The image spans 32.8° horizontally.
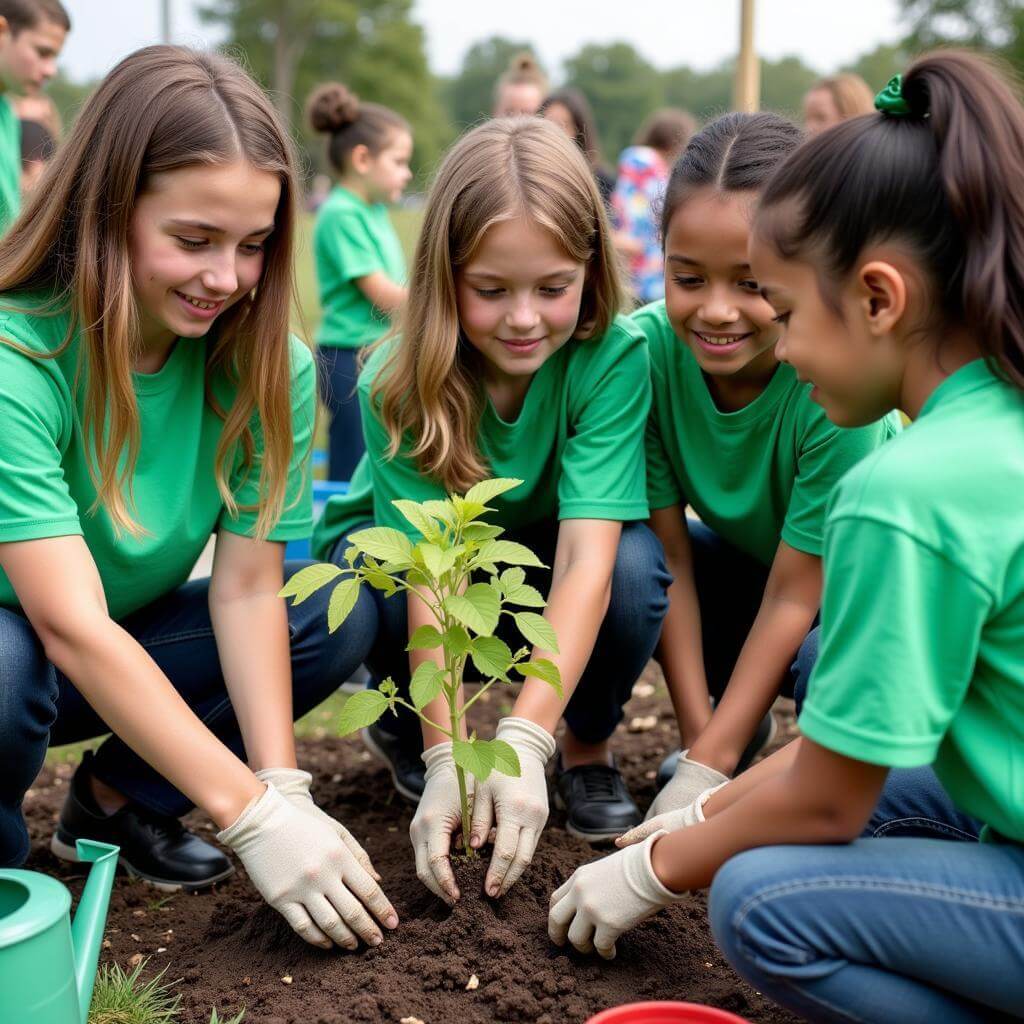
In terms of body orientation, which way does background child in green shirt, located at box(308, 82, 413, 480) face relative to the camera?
to the viewer's right

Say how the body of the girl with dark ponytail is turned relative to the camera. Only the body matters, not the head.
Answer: to the viewer's left

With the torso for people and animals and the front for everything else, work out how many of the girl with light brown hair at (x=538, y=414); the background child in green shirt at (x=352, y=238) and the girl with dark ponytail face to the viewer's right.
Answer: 1

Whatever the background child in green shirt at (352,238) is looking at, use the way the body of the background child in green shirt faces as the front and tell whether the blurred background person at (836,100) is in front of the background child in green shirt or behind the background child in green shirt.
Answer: in front

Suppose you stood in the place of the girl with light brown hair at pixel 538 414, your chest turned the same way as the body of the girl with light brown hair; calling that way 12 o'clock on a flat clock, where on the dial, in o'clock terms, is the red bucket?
The red bucket is roughly at 12 o'clock from the girl with light brown hair.

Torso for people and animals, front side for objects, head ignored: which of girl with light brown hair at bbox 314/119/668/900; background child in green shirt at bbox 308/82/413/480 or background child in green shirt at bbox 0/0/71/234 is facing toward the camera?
the girl with light brown hair

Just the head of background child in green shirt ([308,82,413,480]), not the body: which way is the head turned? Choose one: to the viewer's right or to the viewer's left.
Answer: to the viewer's right

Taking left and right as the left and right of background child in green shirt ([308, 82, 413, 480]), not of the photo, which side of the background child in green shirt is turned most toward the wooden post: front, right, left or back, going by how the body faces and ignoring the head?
front

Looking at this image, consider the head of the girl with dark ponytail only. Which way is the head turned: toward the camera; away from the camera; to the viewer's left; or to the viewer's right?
to the viewer's left

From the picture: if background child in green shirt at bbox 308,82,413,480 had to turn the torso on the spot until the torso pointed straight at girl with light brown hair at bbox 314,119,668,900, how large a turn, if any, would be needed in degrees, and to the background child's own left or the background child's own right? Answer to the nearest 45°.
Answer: approximately 90° to the background child's own right

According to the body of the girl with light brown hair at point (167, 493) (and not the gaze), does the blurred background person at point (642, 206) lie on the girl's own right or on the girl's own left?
on the girl's own left

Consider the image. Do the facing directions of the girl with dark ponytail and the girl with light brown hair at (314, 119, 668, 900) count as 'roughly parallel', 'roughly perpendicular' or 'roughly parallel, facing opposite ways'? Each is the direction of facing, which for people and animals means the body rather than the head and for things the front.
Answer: roughly perpendicular

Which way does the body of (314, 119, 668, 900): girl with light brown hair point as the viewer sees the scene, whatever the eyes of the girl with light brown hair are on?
toward the camera
